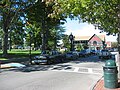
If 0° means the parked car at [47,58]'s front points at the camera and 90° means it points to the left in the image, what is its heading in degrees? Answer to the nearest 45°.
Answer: approximately 45°

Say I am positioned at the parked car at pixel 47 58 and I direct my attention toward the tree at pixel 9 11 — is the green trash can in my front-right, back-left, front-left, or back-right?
back-left

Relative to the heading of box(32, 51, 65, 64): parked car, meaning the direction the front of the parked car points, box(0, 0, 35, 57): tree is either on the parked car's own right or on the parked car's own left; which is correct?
on the parked car's own right

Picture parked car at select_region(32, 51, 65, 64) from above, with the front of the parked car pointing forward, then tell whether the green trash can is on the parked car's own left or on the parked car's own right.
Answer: on the parked car's own left
